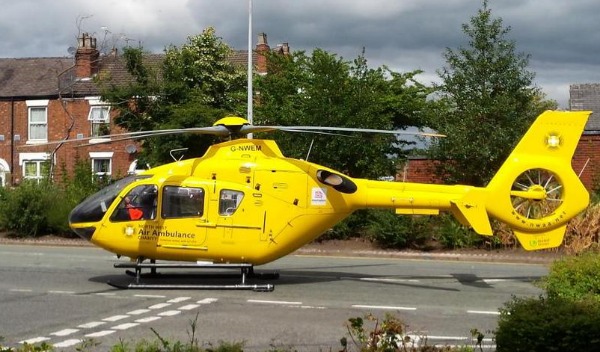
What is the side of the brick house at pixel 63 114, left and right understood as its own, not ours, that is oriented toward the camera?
front

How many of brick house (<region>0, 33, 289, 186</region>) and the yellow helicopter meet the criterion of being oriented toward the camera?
1

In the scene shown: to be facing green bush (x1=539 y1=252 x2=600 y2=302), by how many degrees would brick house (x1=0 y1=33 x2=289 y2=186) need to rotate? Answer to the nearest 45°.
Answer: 0° — it already faces it

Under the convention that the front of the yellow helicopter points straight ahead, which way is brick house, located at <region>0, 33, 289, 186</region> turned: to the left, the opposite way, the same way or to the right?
to the left

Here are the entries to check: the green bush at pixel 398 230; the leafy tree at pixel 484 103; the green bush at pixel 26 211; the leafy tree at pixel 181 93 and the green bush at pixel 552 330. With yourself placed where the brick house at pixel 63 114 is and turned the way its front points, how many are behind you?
0

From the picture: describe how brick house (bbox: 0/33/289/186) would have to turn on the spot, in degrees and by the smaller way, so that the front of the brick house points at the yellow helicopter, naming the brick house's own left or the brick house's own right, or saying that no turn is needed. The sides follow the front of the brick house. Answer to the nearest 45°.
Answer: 0° — it already faces it

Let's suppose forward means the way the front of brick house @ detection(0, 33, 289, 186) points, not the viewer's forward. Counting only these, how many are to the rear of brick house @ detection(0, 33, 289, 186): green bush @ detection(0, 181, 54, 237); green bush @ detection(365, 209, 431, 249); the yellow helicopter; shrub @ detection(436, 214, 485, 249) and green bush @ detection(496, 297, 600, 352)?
0

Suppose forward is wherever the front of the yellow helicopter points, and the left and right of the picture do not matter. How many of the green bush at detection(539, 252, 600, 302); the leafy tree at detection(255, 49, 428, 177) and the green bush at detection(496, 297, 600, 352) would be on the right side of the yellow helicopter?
1

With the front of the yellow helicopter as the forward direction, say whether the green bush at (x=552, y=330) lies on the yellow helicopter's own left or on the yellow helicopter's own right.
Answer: on the yellow helicopter's own left

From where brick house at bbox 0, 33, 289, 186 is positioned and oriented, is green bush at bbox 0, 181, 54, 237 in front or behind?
in front

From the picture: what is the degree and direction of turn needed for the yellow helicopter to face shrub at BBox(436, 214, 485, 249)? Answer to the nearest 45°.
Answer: approximately 135° to its right

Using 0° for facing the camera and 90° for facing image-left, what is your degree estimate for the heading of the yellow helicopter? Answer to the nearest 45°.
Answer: approximately 90°

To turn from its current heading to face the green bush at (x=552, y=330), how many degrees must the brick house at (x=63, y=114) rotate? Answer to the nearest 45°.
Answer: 0° — it already faces it

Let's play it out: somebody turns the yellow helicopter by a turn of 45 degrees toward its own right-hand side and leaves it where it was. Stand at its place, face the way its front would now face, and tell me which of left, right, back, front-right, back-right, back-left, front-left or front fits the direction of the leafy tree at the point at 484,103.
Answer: right

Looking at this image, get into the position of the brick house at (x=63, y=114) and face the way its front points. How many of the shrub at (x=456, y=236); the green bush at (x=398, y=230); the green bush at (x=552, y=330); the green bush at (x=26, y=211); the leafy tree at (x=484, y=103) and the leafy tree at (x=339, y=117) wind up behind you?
0

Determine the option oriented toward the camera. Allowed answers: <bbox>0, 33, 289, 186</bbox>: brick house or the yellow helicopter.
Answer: the brick house
